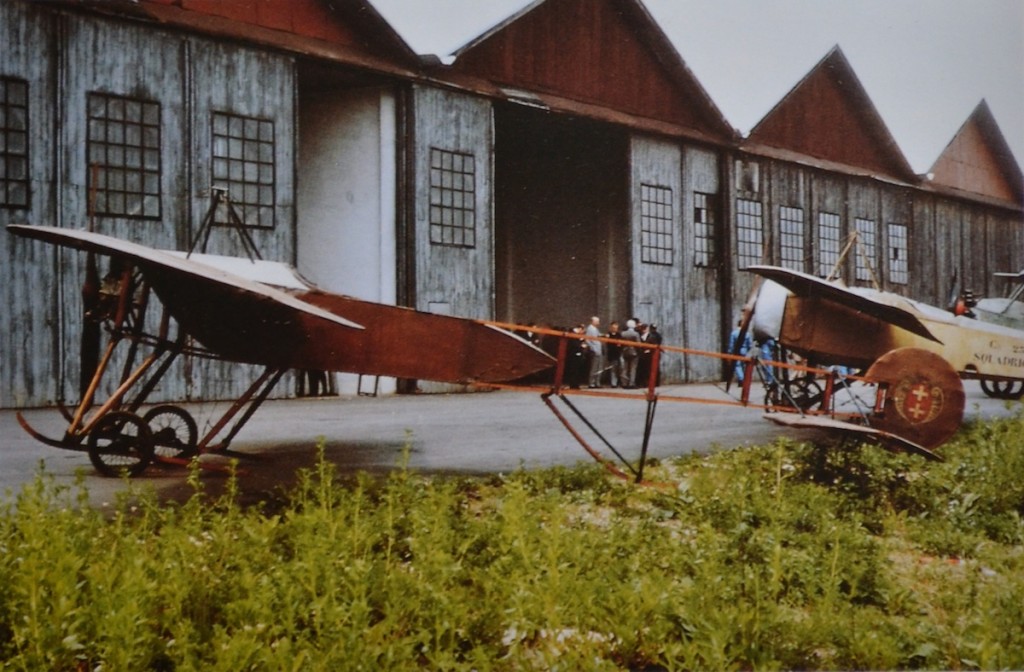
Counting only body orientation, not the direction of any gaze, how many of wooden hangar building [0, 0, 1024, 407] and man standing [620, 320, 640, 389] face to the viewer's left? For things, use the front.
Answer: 0

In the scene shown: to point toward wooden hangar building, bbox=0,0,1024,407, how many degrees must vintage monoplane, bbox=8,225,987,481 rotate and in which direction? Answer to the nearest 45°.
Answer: approximately 90° to its right

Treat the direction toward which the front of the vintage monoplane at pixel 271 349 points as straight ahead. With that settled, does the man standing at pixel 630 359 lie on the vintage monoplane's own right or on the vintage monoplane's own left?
on the vintage monoplane's own right

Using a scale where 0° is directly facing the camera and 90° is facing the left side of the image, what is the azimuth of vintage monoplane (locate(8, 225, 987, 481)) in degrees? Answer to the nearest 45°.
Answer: approximately 90°

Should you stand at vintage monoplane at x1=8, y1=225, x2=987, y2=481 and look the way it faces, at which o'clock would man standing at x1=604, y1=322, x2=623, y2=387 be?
The man standing is roughly at 4 o'clock from the vintage monoplane.

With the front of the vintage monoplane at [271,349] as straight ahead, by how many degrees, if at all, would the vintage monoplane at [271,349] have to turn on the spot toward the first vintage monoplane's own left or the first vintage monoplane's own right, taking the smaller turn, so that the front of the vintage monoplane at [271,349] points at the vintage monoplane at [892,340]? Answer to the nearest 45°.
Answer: approximately 180°

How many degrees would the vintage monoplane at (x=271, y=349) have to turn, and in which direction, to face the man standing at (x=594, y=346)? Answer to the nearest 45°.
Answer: approximately 135° to its right

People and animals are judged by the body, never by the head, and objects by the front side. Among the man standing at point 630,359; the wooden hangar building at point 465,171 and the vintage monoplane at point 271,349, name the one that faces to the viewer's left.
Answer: the vintage monoplane
